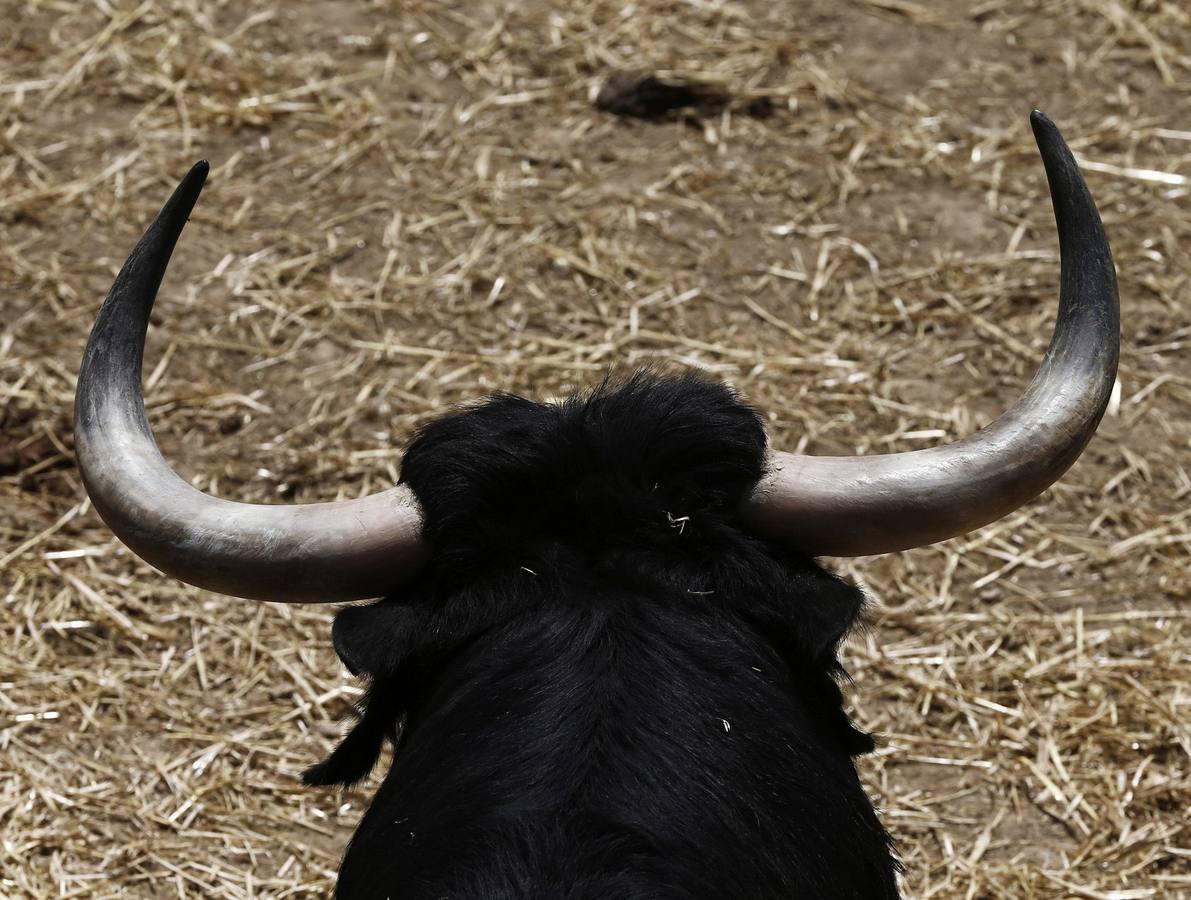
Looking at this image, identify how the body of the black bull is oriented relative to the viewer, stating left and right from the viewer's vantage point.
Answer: facing away from the viewer
